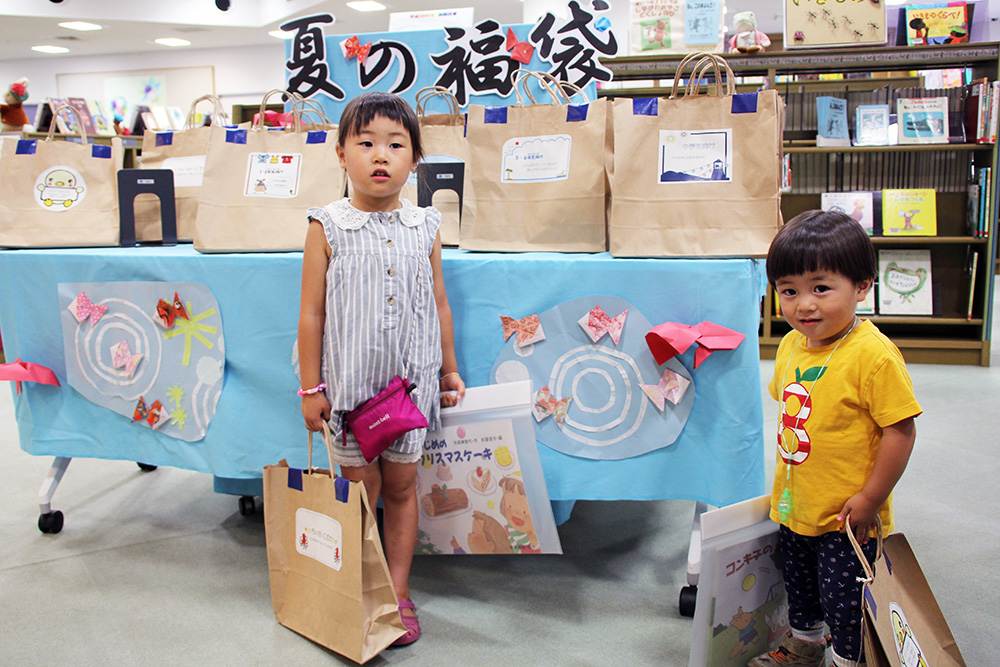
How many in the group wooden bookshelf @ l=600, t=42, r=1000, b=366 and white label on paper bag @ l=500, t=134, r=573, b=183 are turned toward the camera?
2

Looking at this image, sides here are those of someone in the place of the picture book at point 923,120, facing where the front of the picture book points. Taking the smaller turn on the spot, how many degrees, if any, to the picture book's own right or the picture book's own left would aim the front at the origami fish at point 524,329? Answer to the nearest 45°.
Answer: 0° — it already faces it

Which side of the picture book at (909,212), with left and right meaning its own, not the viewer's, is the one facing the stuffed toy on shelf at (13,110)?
right

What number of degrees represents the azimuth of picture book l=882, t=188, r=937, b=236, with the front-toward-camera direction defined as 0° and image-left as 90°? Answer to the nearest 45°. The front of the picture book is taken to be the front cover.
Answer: approximately 0°
